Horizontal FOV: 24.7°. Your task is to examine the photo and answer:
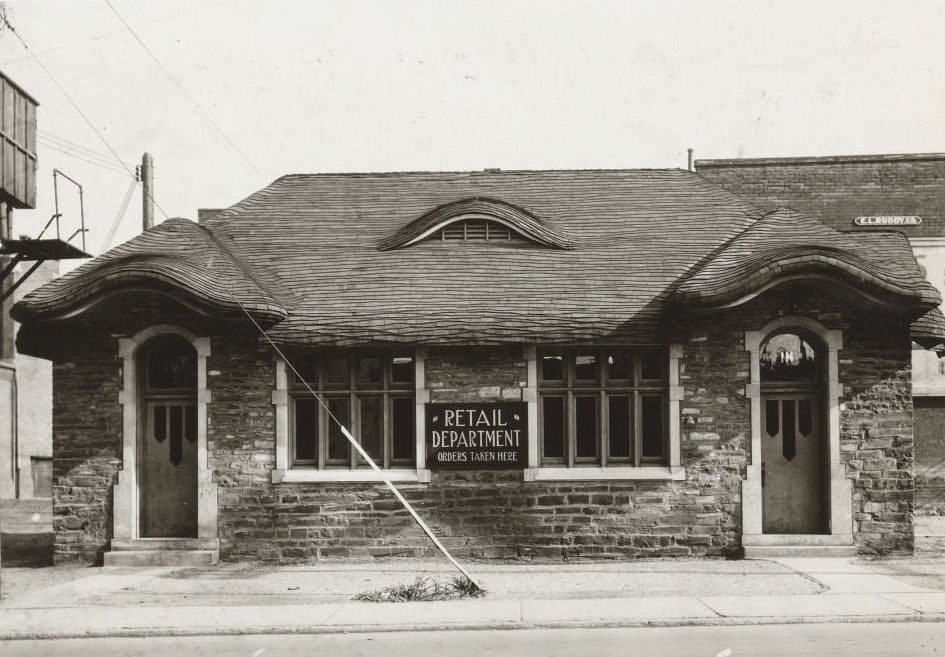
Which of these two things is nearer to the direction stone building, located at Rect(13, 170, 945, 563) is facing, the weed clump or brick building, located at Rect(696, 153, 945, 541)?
the weed clump

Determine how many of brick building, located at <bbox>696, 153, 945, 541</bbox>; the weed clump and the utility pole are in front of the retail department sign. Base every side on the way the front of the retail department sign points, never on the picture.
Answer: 1

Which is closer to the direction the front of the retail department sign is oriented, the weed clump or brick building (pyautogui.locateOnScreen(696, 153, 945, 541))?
the weed clump

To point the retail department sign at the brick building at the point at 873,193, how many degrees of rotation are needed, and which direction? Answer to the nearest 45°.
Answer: approximately 135° to its left

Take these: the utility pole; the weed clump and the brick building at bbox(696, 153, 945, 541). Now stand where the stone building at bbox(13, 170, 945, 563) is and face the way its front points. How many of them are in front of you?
1

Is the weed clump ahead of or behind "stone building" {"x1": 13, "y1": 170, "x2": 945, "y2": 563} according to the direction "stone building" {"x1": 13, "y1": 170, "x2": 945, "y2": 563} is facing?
ahead

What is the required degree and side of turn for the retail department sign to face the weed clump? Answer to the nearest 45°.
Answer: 0° — it already faces it

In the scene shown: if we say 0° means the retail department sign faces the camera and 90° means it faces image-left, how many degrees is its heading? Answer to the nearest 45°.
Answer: approximately 0°

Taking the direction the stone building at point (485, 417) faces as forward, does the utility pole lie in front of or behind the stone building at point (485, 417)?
behind
